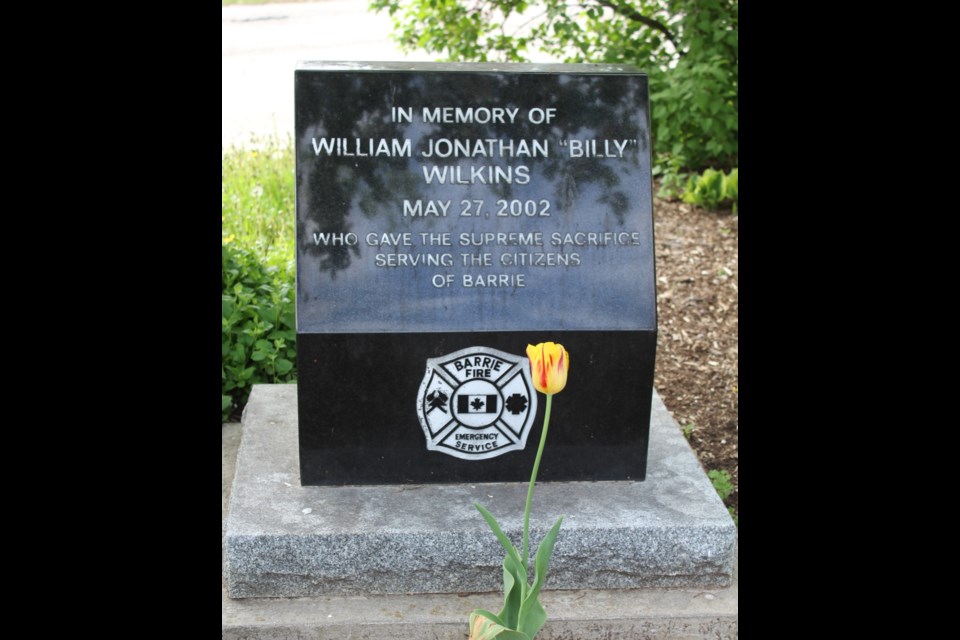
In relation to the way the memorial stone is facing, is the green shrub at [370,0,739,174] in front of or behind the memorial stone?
behind

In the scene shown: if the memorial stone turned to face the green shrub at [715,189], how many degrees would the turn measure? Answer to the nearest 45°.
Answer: approximately 135° to its left

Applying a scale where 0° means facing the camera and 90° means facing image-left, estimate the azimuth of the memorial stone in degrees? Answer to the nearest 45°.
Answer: approximately 0°

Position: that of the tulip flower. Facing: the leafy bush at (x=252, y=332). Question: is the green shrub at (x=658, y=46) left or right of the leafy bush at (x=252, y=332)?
right

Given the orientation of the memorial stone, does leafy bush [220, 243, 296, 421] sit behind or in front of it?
behind
